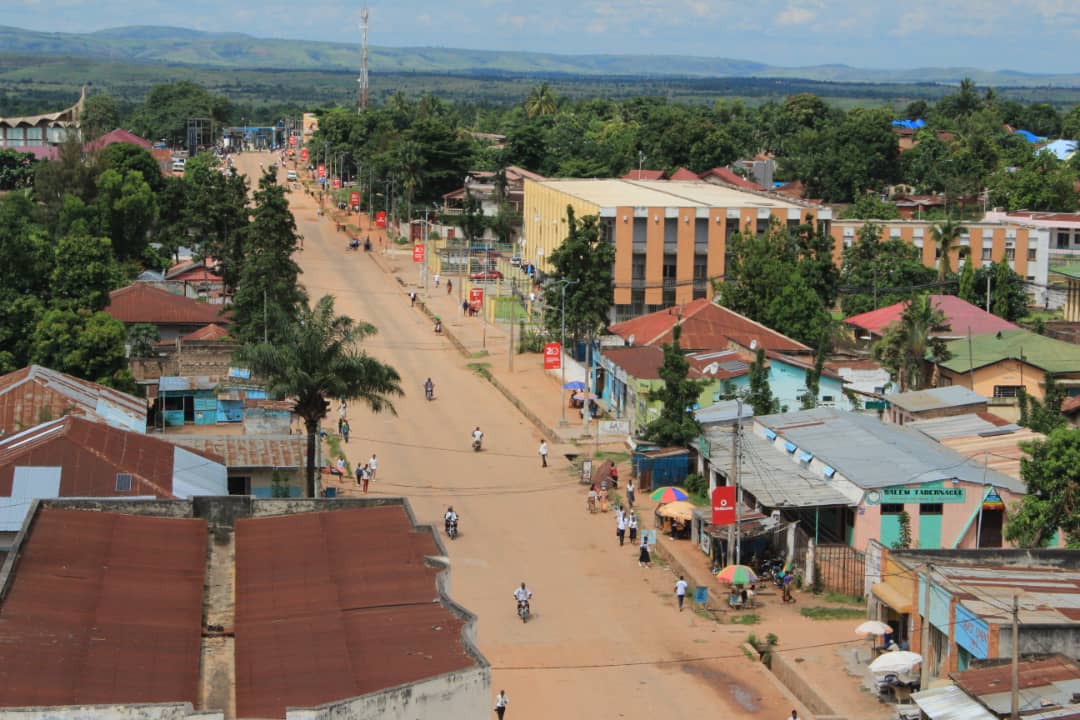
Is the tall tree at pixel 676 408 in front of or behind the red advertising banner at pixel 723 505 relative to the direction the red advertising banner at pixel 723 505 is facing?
behind

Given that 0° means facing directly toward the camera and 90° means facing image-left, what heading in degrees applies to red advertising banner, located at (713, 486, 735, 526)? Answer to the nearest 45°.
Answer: approximately 0°

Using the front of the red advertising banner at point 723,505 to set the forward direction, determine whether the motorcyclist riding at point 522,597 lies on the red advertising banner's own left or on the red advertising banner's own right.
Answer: on the red advertising banner's own right

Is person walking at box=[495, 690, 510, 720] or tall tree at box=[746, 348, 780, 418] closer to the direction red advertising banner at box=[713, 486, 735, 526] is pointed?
the person walking

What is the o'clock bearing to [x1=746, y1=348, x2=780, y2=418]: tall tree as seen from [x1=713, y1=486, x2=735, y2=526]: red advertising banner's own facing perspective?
The tall tree is roughly at 6 o'clock from the red advertising banner.

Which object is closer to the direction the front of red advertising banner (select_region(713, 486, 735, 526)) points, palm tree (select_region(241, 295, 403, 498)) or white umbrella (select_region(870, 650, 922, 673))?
the white umbrella
